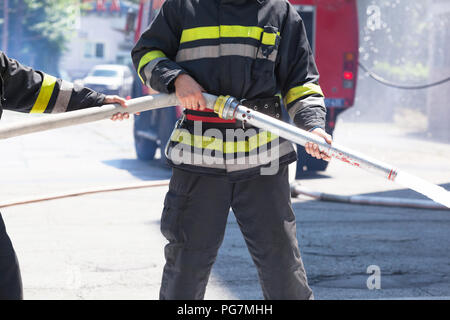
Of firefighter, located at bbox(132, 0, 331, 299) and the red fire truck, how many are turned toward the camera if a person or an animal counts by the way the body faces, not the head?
1

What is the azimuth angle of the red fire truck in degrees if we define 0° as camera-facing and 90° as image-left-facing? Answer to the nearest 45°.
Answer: approximately 135°

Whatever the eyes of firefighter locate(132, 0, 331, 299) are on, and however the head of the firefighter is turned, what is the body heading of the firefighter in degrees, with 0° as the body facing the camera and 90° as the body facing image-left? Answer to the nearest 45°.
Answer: approximately 0°

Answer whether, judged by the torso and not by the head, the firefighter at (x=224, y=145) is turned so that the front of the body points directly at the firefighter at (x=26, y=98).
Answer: no

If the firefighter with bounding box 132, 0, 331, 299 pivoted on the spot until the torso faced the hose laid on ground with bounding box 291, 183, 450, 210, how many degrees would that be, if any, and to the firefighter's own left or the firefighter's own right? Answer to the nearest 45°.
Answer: approximately 180°

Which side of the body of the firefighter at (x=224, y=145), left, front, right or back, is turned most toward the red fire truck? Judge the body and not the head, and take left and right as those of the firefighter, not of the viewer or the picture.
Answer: back

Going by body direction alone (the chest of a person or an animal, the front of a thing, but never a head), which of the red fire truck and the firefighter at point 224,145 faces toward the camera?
the firefighter

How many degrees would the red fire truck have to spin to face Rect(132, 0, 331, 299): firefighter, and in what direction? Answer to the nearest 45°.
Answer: approximately 135° to its left

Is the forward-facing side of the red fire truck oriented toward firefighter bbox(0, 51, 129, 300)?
no
